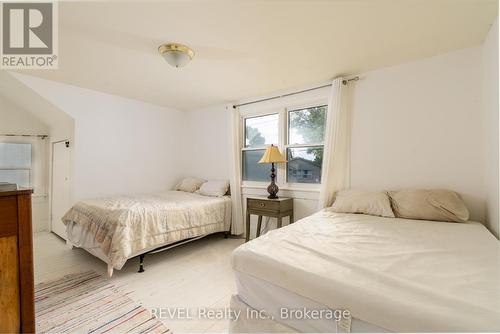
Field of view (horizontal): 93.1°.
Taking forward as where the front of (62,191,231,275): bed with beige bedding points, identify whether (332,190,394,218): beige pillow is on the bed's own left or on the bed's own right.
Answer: on the bed's own left

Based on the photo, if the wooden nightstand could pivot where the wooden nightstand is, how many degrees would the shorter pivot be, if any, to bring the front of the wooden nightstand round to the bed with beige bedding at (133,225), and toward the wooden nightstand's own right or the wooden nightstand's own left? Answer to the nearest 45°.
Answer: approximately 45° to the wooden nightstand's own right

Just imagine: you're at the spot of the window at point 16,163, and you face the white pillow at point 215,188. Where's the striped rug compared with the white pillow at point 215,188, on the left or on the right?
right

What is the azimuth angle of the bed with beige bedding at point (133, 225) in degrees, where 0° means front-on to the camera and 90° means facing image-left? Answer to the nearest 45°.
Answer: approximately 45°

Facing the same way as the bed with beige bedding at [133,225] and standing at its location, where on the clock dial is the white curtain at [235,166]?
The white curtain is roughly at 7 o'clock from the bed with beige bedding.

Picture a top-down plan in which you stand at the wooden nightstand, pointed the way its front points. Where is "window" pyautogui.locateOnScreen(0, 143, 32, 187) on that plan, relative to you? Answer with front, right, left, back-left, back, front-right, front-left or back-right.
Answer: front-right

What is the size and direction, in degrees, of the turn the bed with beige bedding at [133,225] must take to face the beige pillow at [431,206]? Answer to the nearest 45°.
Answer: approximately 90° to its left

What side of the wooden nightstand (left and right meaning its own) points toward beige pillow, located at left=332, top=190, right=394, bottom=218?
left

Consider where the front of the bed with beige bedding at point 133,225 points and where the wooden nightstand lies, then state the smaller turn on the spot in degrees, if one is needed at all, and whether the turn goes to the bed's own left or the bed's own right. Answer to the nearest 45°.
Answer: approximately 135° to the bed's own left

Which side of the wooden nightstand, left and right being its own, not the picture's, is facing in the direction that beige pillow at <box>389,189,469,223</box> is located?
left

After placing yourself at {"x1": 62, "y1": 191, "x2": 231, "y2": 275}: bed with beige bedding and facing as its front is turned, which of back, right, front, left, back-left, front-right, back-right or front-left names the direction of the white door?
right

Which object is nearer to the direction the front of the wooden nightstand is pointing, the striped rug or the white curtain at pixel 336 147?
the striped rug
